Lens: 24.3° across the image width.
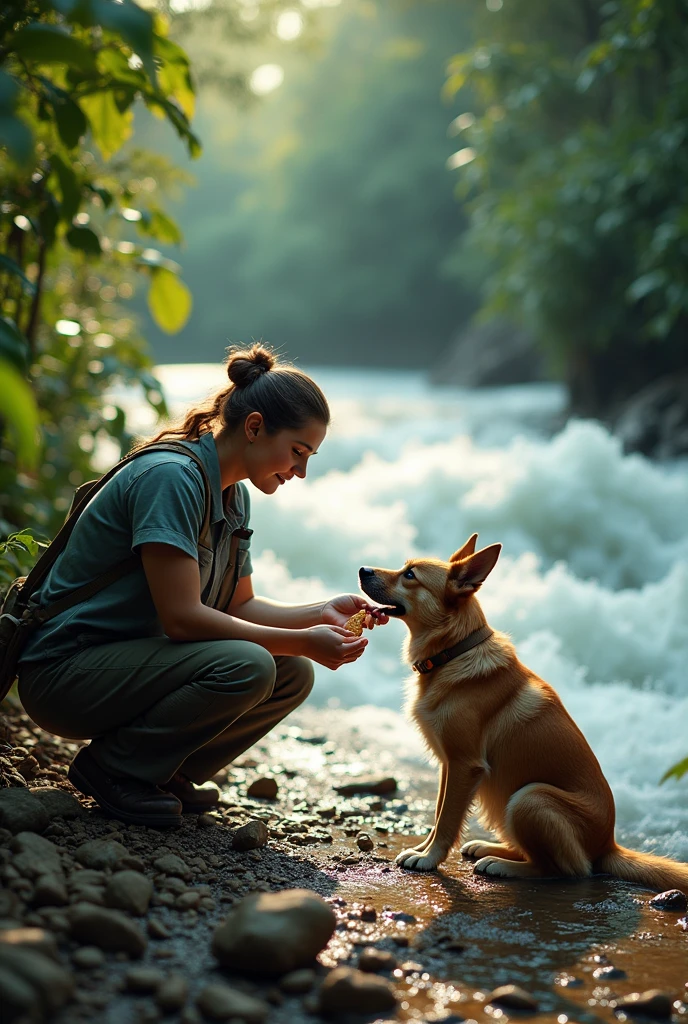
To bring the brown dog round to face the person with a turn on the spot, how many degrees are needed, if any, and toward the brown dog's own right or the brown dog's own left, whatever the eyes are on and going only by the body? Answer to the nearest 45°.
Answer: approximately 45° to the brown dog's own left

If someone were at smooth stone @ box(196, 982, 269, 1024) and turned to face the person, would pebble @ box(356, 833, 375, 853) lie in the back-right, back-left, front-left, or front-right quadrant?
front-right

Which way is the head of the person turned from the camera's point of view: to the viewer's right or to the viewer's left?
to the viewer's right

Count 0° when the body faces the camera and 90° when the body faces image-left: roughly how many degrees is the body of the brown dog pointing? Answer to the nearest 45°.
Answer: approximately 90°

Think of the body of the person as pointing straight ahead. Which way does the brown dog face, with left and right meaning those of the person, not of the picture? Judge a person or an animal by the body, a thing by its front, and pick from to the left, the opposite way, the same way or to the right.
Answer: the opposite way

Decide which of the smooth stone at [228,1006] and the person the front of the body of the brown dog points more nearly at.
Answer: the person

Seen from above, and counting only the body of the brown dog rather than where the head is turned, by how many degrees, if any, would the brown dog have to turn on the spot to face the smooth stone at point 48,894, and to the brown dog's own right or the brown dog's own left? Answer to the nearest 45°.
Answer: approximately 45° to the brown dog's own left

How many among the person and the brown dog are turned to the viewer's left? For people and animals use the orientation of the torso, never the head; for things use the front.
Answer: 1

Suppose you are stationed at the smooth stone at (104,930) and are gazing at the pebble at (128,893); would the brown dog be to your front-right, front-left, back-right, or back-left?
front-right

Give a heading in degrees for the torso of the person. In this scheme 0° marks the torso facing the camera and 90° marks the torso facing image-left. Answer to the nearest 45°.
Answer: approximately 270°
